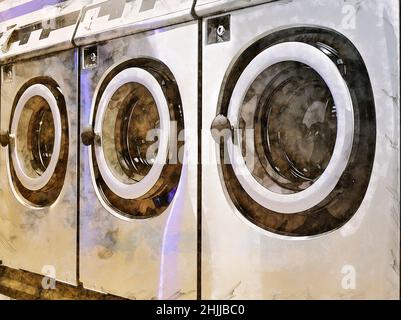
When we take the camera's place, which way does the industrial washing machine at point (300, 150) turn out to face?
facing the viewer and to the left of the viewer

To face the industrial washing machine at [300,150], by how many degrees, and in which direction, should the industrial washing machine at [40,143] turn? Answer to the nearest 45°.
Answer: approximately 90° to its left

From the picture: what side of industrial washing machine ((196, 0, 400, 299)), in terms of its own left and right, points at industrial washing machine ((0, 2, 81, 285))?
right

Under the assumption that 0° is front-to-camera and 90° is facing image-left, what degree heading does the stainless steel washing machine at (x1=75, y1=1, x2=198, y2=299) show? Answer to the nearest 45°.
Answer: approximately 45°

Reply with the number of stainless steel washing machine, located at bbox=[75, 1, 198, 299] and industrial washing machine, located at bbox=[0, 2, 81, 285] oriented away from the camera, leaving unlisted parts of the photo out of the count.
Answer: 0

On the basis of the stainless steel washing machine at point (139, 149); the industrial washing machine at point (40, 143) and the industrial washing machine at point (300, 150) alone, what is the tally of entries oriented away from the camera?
0
